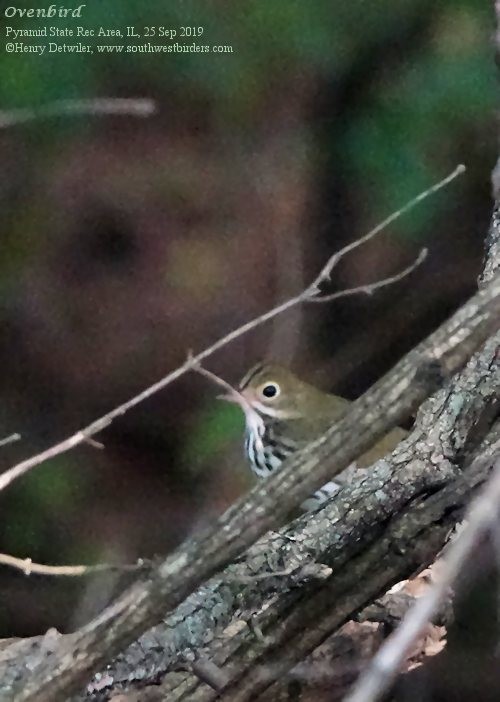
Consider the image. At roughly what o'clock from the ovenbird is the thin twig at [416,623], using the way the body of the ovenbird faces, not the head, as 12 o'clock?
The thin twig is roughly at 9 o'clock from the ovenbird.

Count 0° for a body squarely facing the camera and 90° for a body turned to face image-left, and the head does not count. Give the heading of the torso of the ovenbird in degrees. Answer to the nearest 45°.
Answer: approximately 90°
